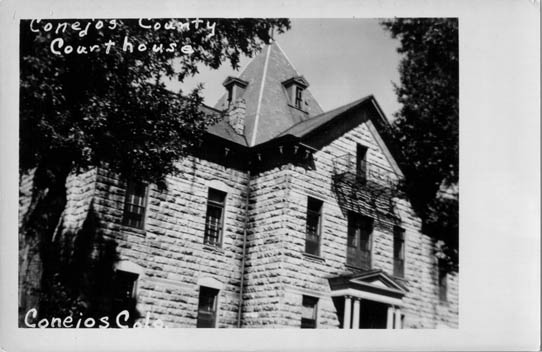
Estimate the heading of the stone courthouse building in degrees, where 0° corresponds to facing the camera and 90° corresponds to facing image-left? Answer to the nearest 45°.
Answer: approximately 315°
